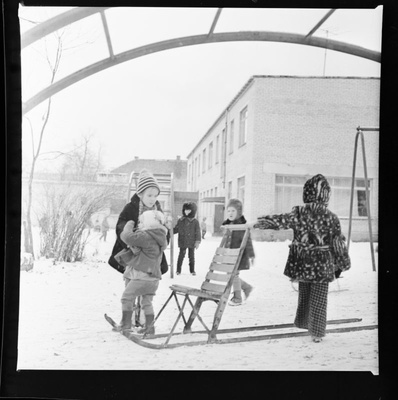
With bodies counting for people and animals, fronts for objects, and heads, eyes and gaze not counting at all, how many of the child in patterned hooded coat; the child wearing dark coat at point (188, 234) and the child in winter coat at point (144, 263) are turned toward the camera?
1

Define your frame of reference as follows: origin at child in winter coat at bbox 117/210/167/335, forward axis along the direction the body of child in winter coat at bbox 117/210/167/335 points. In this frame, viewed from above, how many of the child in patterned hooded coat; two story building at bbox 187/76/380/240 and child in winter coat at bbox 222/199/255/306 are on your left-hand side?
0

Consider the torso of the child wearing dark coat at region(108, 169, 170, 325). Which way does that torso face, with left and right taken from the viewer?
facing the viewer and to the right of the viewer

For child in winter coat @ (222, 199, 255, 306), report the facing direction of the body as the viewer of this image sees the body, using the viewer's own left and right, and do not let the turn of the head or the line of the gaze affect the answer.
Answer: facing the viewer and to the left of the viewer

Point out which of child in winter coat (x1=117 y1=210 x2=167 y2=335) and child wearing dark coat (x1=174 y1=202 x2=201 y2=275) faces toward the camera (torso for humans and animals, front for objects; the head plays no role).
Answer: the child wearing dark coat

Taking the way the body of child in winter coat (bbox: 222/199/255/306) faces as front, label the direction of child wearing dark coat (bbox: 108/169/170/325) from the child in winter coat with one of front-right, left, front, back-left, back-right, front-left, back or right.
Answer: front-right

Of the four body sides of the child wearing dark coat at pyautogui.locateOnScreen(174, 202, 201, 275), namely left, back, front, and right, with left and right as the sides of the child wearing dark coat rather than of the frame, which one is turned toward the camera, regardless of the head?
front

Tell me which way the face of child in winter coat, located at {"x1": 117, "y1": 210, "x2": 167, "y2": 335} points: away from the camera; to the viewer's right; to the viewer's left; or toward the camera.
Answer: away from the camera

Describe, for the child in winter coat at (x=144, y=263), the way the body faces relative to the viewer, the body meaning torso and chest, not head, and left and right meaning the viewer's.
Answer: facing away from the viewer and to the left of the viewer

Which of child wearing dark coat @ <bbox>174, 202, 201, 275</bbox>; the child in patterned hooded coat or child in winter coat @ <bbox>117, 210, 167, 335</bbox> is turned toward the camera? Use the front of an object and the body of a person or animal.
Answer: the child wearing dark coat
